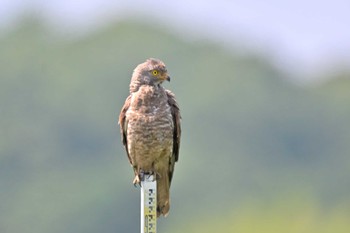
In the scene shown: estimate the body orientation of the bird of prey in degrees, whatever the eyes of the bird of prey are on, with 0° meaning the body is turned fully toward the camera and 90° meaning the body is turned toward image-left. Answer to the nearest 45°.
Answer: approximately 0°
